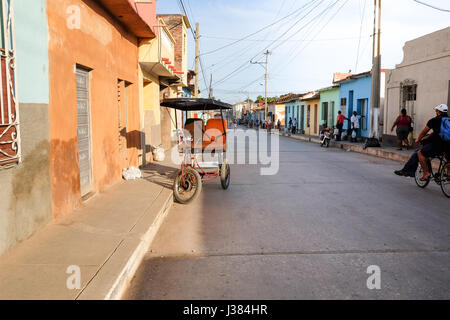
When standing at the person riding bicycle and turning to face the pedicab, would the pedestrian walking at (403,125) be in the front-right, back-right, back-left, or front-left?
back-right

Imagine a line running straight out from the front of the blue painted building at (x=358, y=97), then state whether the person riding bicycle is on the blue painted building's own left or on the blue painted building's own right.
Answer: on the blue painted building's own left

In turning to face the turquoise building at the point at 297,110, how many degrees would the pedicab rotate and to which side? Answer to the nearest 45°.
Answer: approximately 135° to its right

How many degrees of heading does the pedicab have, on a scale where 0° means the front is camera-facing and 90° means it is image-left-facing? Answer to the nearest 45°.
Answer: approximately 45°

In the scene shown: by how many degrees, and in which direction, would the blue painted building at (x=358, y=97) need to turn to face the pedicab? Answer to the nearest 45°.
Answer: approximately 45° to its left

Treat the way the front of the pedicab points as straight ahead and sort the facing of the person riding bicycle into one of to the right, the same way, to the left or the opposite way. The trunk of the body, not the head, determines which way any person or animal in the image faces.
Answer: to the right

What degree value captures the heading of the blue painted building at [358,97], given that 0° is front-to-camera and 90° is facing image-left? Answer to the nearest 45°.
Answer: approximately 45°

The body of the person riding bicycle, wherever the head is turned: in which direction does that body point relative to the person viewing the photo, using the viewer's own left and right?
facing to the left of the viewer

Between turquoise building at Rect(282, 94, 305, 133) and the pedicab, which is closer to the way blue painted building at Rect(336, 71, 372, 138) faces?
the pedicab
